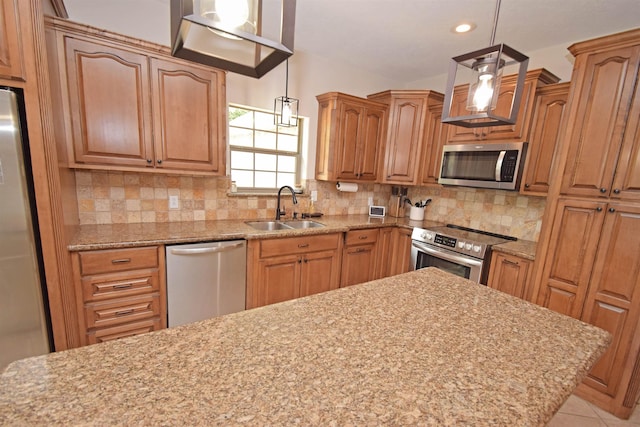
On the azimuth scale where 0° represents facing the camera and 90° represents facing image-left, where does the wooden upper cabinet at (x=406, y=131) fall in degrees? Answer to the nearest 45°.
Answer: approximately 0°

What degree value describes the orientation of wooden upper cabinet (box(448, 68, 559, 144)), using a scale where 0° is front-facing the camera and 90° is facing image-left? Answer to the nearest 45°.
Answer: approximately 45°

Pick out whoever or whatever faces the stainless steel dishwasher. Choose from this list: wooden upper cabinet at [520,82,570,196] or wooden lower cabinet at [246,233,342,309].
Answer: the wooden upper cabinet

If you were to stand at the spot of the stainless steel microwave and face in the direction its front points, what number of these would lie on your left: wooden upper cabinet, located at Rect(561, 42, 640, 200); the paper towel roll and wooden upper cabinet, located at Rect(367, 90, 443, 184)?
1

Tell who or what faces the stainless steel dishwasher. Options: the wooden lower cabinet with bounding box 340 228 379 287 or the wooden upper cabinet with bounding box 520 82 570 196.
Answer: the wooden upper cabinet

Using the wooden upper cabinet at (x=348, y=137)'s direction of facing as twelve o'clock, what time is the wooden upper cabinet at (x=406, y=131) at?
the wooden upper cabinet at (x=406, y=131) is roughly at 10 o'clock from the wooden upper cabinet at (x=348, y=137).

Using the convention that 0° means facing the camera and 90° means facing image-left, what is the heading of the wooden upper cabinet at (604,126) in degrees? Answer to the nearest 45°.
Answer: approximately 45°
